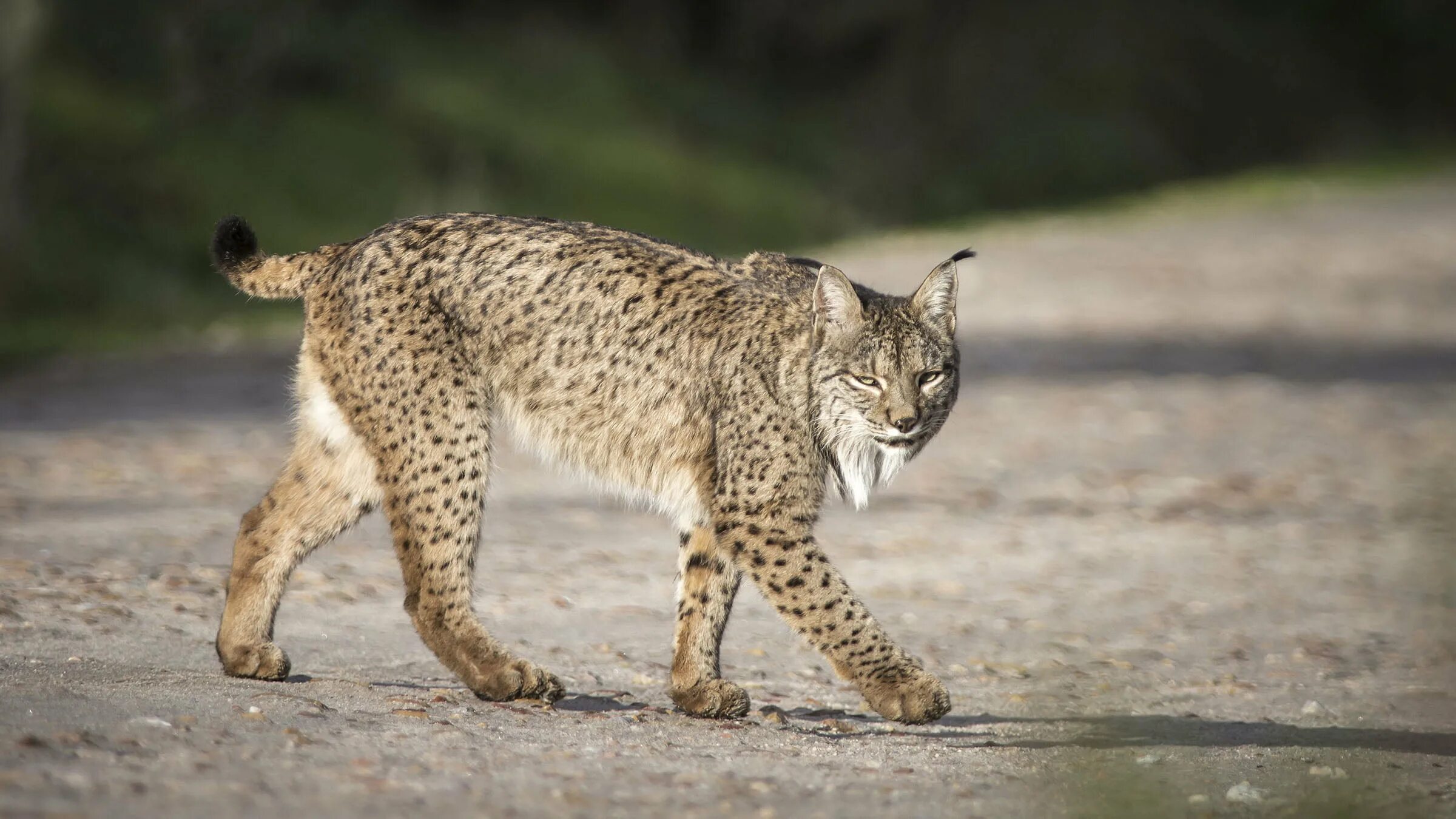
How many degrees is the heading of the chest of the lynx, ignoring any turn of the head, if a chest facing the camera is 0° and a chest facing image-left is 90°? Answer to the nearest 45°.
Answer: approximately 270°

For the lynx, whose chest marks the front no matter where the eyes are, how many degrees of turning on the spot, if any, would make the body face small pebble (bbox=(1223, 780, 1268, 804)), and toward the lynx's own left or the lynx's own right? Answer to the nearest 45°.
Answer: approximately 45° to the lynx's own right
